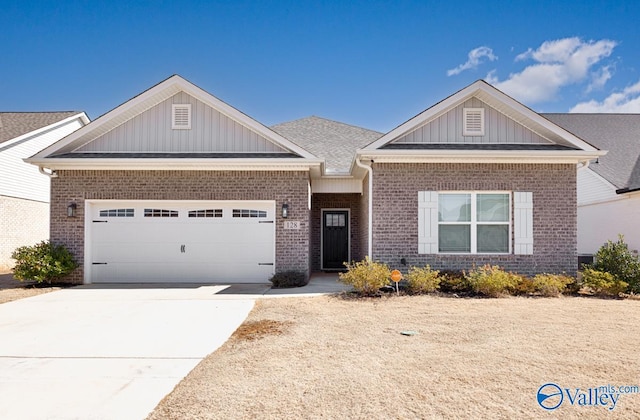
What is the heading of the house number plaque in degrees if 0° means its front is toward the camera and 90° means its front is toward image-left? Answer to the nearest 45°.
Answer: approximately 0°

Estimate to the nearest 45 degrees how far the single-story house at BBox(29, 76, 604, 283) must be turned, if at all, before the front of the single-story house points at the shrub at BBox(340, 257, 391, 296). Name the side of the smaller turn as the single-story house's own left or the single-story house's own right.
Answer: approximately 45° to the single-story house's own left

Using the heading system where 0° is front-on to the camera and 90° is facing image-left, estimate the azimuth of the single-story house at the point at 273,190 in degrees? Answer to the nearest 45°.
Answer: approximately 0°

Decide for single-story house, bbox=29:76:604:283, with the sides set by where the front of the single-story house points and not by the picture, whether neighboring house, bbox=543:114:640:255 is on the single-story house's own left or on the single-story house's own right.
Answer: on the single-story house's own left

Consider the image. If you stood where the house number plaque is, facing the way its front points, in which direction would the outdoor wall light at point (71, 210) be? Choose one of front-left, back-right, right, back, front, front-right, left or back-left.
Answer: right

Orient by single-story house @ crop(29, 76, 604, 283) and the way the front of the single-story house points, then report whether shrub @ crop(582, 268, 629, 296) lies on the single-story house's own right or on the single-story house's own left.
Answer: on the single-story house's own left

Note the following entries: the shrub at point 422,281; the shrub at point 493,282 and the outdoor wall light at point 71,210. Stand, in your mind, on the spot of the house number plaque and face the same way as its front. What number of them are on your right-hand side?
1

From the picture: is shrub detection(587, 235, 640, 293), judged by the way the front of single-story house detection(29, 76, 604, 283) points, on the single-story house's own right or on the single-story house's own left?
on the single-story house's own left

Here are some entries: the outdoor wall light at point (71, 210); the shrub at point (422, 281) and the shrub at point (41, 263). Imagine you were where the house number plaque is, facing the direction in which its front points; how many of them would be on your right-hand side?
2
